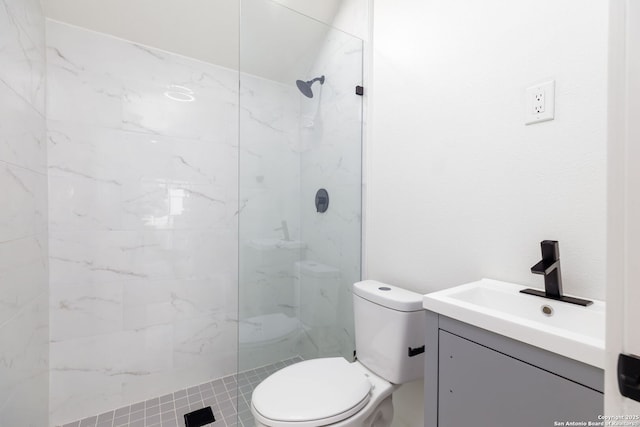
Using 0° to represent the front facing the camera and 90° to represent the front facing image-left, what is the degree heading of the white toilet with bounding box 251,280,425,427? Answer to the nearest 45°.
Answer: approximately 45°

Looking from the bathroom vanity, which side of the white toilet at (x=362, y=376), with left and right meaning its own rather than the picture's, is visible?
left

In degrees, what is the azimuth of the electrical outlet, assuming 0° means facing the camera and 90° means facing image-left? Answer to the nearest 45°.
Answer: approximately 45°

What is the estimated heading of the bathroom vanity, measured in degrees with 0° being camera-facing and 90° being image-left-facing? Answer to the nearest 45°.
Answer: approximately 45°

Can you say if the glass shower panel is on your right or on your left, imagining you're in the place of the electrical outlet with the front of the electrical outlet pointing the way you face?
on your right

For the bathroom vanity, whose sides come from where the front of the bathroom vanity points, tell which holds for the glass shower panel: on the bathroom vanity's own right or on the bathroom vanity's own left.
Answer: on the bathroom vanity's own right

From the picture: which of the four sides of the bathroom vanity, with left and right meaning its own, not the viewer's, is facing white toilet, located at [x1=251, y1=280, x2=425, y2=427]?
right
